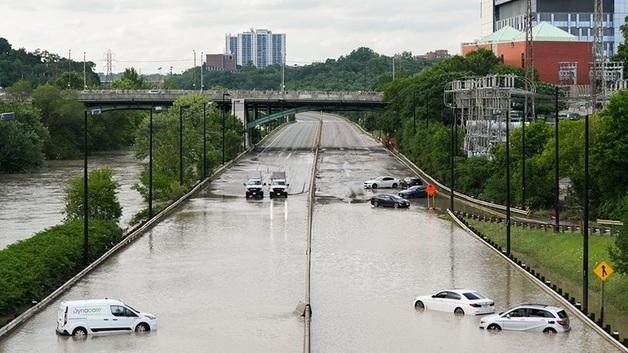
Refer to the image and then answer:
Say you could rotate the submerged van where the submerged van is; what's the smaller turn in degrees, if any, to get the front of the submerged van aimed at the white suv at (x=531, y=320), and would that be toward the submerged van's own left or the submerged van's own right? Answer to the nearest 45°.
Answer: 0° — it already faces it

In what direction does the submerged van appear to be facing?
to the viewer's right

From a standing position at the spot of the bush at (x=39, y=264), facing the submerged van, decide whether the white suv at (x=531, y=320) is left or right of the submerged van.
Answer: left

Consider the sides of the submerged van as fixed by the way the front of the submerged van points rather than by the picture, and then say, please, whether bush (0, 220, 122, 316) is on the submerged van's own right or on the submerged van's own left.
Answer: on the submerged van's own left
